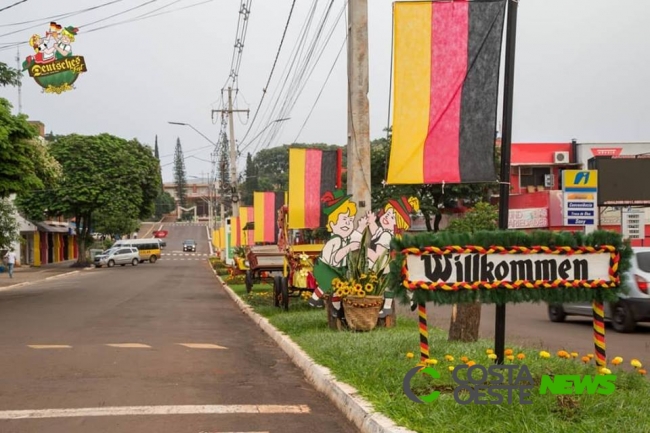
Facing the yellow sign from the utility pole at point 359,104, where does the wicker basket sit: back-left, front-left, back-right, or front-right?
back-right

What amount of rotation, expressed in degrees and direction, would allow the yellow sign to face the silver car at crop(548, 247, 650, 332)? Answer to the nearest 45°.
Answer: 0° — it already faces it

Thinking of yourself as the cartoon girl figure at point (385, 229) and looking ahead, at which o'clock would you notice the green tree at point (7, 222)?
The green tree is roughly at 3 o'clock from the cartoon girl figure.

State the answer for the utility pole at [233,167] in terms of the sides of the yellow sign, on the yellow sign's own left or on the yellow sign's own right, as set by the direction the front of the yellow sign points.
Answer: on the yellow sign's own right

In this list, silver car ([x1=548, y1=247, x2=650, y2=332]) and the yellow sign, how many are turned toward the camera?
1

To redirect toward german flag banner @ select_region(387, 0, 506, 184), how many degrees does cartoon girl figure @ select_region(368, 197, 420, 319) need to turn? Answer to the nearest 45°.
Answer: approximately 45° to its left

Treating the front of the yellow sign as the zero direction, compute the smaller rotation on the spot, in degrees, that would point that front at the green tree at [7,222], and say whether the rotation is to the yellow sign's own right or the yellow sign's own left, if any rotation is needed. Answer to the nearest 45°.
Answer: approximately 90° to the yellow sign's own right

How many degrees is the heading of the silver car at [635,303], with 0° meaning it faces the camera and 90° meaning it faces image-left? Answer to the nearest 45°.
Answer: approximately 135°

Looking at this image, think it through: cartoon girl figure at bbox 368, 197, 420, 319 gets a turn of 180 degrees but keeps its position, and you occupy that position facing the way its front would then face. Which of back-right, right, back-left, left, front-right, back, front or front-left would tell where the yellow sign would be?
front

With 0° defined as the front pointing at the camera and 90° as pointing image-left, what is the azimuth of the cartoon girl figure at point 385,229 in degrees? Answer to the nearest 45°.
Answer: approximately 45°

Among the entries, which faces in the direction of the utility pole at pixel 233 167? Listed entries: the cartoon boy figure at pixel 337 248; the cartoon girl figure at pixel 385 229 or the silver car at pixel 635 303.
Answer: the silver car

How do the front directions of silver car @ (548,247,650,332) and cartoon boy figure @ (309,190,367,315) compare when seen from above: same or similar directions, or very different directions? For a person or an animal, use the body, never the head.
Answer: very different directions

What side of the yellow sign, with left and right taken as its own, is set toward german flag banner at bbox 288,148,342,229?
right
